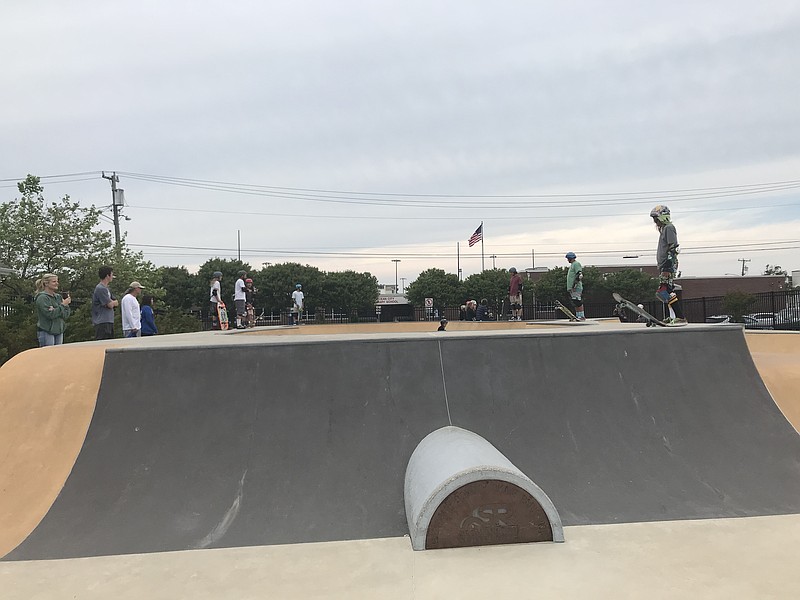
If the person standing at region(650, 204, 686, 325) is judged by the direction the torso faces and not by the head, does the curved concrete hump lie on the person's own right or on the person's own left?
on the person's own left

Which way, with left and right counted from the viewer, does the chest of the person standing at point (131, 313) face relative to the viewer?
facing to the right of the viewer

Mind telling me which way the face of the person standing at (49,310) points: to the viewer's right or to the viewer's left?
to the viewer's right

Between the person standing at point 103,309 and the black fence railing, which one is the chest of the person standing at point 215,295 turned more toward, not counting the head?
the black fence railing

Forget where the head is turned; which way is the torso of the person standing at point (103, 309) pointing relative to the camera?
to the viewer's right

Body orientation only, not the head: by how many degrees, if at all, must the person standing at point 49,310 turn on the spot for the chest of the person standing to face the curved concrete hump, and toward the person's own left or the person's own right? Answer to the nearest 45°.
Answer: approximately 45° to the person's own right

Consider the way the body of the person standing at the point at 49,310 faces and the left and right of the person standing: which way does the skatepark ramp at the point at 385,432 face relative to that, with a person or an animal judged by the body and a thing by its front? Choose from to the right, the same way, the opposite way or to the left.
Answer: to the right

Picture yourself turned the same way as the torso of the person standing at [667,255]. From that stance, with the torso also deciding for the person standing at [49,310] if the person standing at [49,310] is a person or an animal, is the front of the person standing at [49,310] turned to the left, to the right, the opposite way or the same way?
the opposite way

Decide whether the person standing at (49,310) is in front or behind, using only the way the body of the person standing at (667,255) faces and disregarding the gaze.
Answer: in front

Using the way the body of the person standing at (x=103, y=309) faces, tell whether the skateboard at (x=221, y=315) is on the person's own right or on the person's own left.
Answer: on the person's own left

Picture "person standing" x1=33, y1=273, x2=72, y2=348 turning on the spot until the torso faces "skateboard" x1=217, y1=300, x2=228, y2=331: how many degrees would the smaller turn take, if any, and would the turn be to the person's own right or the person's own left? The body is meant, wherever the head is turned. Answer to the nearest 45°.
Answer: approximately 90° to the person's own left

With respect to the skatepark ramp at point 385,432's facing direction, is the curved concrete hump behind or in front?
in front

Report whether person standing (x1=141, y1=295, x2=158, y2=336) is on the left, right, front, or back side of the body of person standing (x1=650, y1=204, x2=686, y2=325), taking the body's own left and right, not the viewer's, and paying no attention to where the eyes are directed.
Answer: front

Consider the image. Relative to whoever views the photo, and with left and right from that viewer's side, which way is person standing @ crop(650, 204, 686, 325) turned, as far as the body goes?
facing to the left of the viewer

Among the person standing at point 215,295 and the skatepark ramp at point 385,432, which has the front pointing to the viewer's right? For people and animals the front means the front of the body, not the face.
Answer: the person standing

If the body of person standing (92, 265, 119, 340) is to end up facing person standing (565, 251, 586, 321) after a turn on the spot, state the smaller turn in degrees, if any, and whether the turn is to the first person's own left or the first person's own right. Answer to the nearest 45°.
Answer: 0° — they already face them
